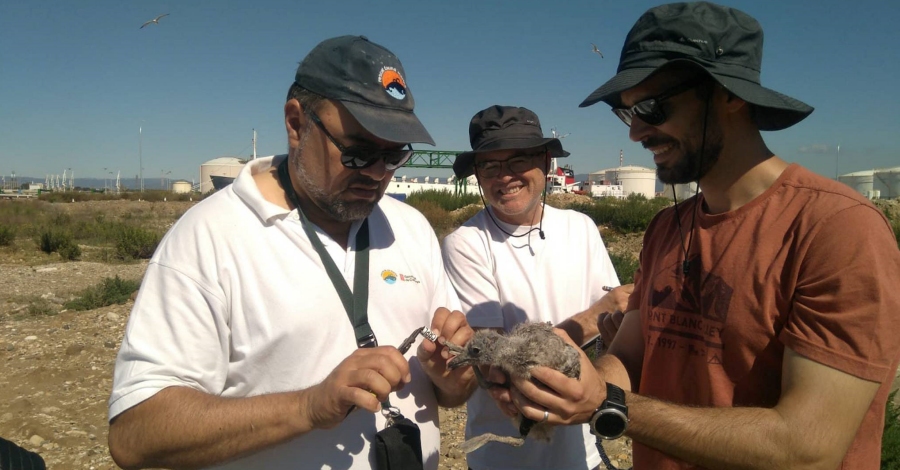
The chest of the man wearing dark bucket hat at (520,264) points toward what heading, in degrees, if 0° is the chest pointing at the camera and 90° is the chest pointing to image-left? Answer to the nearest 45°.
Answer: approximately 0°

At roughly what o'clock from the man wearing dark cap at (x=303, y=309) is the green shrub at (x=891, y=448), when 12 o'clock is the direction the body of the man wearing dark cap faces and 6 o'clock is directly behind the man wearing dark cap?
The green shrub is roughly at 10 o'clock from the man wearing dark cap.

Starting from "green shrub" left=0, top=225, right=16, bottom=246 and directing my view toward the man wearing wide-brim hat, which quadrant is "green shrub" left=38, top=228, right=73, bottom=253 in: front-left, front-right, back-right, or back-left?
front-left

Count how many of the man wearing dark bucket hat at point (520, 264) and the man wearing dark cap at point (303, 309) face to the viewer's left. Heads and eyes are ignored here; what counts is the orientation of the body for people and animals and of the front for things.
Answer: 0

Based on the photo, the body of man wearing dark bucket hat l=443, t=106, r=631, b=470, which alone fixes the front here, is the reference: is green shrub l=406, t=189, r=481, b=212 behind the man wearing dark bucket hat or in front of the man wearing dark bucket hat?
behind

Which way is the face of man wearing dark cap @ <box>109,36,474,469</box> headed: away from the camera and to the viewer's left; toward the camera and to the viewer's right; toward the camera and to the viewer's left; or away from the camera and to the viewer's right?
toward the camera and to the viewer's right

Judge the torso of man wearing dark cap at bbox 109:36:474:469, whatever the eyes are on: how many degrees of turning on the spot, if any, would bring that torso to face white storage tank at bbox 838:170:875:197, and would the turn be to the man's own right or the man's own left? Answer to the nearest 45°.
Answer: approximately 90° to the man's own left

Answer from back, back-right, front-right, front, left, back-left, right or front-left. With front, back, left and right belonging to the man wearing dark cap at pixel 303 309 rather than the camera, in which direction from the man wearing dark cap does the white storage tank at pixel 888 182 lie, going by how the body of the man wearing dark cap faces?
left

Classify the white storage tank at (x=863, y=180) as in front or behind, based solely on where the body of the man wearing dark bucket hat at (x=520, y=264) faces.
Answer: behind

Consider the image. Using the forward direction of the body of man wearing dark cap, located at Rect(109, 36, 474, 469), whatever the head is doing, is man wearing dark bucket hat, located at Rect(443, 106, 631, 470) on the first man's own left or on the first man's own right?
on the first man's own left

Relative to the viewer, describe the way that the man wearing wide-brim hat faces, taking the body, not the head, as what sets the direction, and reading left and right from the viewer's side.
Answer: facing the viewer and to the left of the viewer

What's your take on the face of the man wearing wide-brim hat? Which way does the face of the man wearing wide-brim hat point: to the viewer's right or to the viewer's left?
to the viewer's left

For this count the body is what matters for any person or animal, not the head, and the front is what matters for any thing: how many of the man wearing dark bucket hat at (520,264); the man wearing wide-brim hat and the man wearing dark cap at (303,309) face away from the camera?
0

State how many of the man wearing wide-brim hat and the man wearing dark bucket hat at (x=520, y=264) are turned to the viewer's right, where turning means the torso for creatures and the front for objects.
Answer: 0
